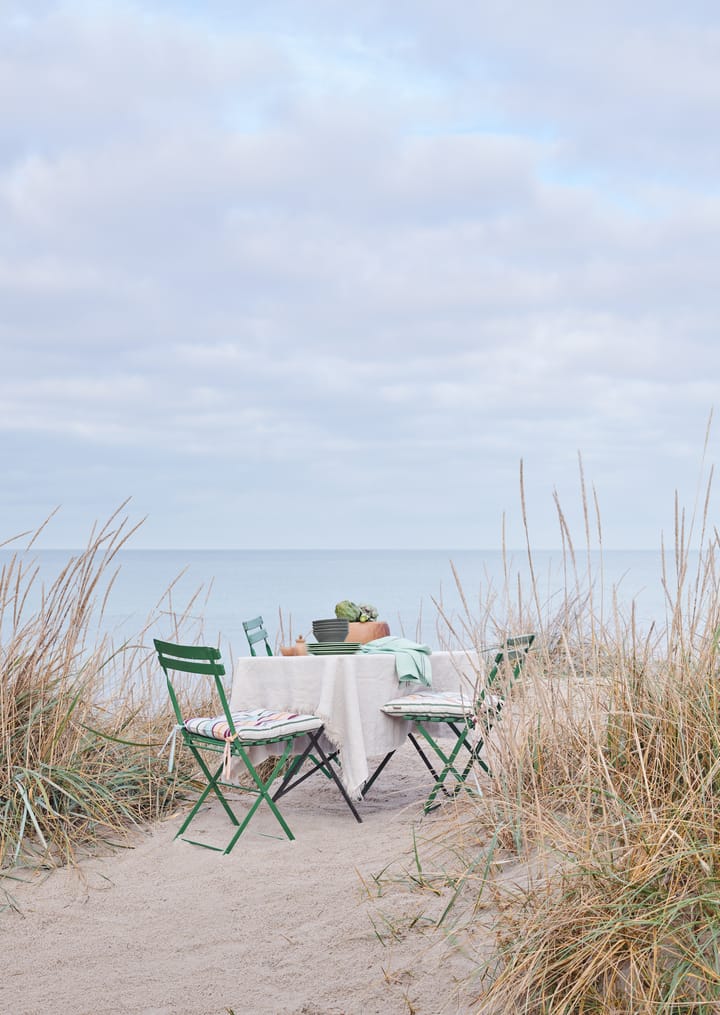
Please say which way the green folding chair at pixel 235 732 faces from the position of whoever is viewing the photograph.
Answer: facing away from the viewer and to the right of the viewer

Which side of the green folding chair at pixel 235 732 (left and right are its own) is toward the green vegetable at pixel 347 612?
front

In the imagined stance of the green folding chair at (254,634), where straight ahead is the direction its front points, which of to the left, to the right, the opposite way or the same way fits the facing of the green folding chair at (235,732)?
to the left

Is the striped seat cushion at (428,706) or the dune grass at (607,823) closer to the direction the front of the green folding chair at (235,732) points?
the striped seat cushion

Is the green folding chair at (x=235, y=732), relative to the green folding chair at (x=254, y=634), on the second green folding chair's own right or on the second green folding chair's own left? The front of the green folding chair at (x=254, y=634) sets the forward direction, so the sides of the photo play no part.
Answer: on the second green folding chair's own right

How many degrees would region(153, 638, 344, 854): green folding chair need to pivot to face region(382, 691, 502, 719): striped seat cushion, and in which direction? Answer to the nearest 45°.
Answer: approximately 45° to its right

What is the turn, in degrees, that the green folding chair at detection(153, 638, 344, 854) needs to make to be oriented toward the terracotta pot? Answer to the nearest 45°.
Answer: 0° — it already faces it

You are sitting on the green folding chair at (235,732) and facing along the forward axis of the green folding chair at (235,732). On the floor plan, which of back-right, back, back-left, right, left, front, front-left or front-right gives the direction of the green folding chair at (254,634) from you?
front-left

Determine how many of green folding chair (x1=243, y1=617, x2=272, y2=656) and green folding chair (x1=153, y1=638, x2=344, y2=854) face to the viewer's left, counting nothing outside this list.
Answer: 0

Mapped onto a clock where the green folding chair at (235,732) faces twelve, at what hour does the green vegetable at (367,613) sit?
The green vegetable is roughly at 12 o'clock from the green folding chair.

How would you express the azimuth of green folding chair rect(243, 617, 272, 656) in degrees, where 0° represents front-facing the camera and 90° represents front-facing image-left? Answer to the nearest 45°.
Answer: approximately 315°

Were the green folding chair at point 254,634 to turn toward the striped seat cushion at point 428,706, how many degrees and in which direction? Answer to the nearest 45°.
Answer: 0° — it already faces it
